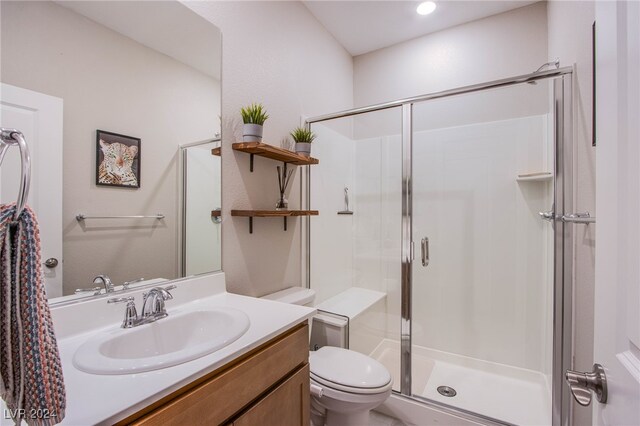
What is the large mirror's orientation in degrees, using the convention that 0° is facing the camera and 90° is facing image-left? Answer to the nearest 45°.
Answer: approximately 315°

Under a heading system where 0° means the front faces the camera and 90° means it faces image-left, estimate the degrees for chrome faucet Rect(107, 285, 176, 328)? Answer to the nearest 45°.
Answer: approximately 315°

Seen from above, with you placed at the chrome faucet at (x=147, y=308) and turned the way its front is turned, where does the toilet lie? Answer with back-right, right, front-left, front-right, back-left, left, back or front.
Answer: front-left

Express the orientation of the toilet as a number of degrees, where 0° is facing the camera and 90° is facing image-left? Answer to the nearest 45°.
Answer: approximately 315°

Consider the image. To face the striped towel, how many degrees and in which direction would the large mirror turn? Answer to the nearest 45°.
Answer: approximately 45° to its right

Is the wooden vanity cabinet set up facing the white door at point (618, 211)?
yes

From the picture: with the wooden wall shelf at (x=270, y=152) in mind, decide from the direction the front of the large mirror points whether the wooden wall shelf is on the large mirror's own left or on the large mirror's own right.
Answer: on the large mirror's own left
